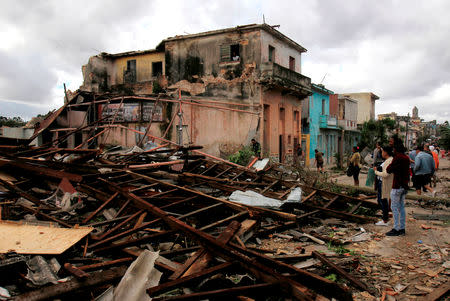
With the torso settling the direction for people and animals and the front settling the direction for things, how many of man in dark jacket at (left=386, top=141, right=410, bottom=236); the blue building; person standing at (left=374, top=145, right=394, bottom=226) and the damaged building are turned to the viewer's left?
2

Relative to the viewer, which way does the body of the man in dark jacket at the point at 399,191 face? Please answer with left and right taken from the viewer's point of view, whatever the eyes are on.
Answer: facing to the left of the viewer

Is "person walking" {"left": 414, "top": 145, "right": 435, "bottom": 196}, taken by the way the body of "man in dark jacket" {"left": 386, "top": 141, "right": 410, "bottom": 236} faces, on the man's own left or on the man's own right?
on the man's own right

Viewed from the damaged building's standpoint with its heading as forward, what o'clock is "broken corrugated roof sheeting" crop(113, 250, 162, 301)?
The broken corrugated roof sheeting is roughly at 2 o'clock from the damaged building.

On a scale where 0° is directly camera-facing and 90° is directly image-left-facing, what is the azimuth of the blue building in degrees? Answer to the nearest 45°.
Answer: approximately 315°

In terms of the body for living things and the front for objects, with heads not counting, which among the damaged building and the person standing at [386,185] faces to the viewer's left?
the person standing

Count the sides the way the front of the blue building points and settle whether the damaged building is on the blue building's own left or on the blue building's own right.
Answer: on the blue building's own right

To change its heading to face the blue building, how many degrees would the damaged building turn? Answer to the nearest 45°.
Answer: approximately 90° to its left

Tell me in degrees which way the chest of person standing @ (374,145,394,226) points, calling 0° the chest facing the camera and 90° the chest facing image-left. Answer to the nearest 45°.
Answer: approximately 90°

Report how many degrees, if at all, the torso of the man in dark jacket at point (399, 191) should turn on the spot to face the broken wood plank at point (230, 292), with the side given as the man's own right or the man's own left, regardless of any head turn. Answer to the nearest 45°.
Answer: approximately 90° to the man's own left
